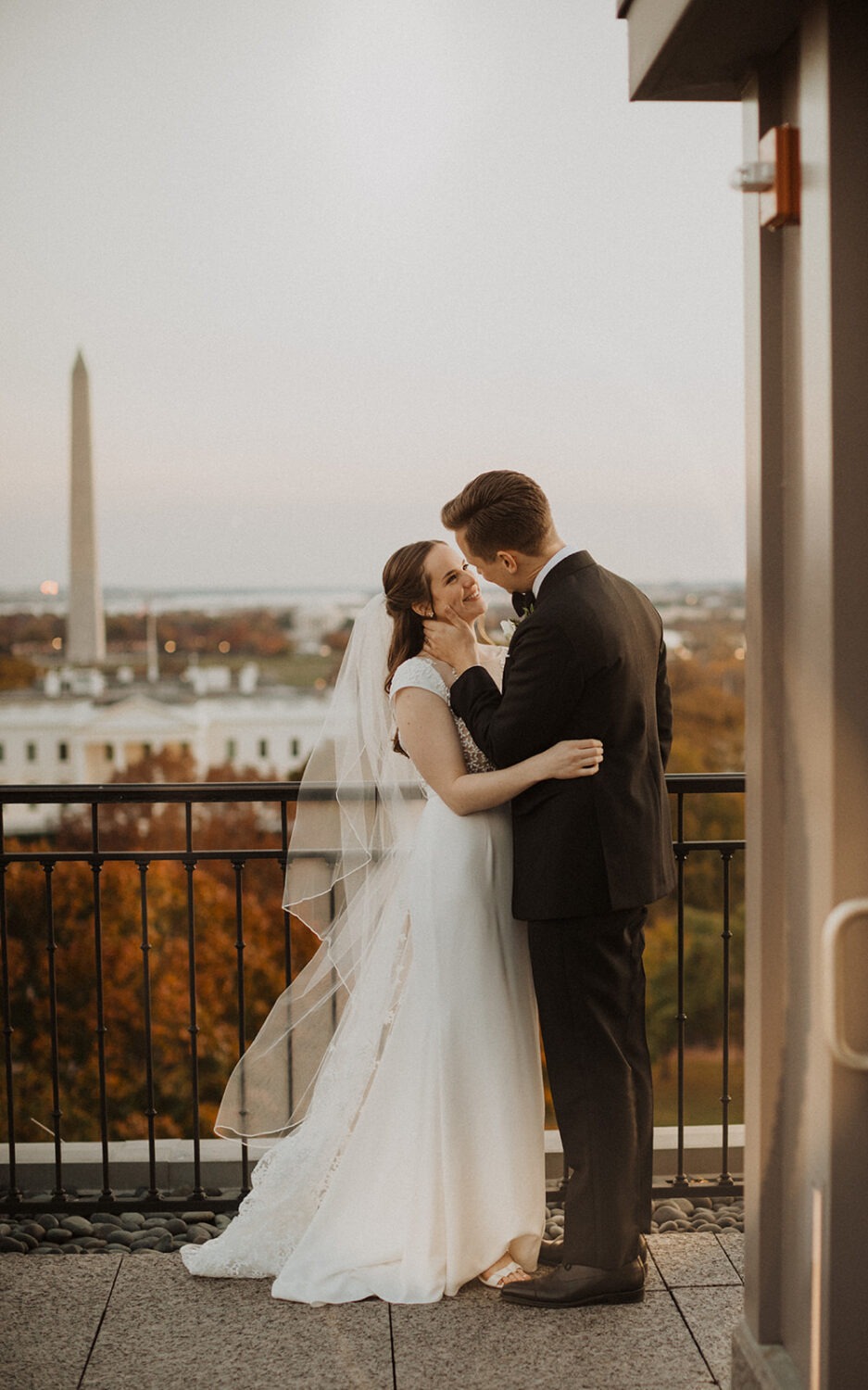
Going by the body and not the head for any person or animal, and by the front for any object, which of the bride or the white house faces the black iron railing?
the white house

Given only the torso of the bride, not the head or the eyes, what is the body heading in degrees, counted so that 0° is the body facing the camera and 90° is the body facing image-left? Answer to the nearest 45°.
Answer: approximately 270°

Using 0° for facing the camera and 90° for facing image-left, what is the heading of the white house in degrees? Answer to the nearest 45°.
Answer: approximately 0°

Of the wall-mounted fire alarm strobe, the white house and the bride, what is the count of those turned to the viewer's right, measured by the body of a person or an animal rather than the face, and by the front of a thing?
1

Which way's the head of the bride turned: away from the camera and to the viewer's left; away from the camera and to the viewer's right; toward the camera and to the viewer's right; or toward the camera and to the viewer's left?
toward the camera and to the viewer's right

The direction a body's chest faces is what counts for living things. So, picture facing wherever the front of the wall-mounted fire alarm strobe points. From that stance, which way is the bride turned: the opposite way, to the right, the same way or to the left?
the opposite way

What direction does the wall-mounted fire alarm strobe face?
to the viewer's left

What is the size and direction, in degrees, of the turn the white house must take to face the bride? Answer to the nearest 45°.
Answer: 0° — it already faces them

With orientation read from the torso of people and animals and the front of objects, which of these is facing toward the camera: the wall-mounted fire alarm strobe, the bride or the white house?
the white house
